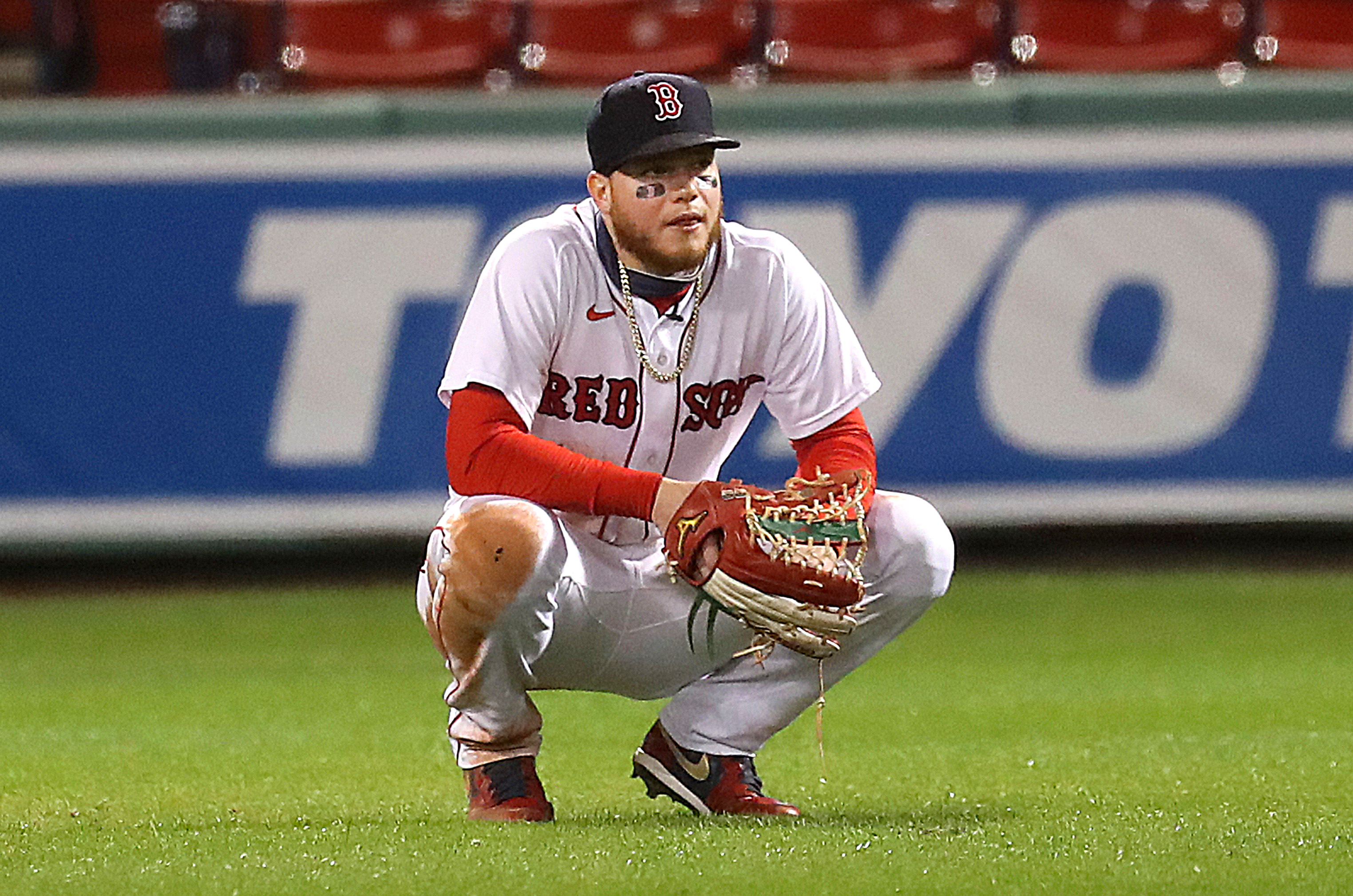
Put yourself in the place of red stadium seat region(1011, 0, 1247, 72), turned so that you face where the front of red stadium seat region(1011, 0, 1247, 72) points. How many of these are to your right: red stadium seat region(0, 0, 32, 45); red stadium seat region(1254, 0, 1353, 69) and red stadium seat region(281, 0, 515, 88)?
2

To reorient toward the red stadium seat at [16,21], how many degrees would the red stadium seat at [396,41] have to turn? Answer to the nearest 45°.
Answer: approximately 135° to its right

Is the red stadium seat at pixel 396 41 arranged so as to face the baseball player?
yes

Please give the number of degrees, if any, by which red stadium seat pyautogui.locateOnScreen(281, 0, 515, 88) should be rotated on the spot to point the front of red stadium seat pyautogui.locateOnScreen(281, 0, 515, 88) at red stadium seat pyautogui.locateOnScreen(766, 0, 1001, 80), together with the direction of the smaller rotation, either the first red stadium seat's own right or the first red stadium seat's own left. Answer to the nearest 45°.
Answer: approximately 90° to the first red stadium seat's own left

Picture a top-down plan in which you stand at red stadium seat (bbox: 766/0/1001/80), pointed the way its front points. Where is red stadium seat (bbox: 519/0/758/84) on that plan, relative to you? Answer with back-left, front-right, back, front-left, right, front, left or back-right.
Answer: right

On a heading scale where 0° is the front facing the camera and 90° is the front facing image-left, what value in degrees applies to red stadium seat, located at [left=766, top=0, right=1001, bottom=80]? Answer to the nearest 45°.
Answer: approximately 0°

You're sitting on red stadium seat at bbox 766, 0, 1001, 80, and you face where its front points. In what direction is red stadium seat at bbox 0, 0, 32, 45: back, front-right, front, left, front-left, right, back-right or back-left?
right

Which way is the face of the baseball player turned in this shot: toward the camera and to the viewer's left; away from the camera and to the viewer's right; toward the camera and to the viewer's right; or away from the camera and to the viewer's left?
toward the camera and to the viewer's right

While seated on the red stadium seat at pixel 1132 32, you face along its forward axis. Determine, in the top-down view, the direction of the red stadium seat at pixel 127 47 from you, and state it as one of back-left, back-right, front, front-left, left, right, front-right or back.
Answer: right

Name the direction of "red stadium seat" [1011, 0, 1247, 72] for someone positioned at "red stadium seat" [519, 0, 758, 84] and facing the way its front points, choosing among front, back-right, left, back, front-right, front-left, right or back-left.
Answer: left
